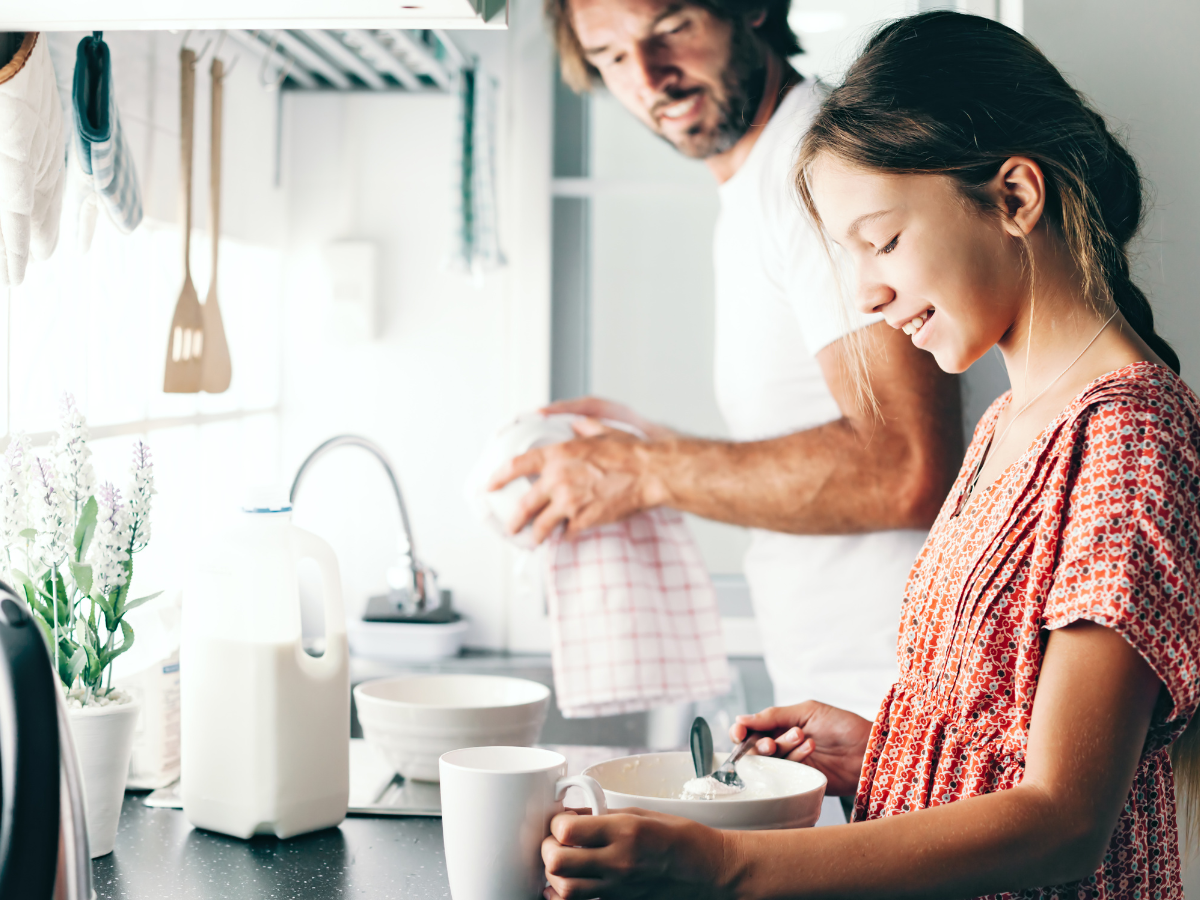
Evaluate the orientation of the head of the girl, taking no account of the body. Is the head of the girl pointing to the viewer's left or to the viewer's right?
to the viewer's left

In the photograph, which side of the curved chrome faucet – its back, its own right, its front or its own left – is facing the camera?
left

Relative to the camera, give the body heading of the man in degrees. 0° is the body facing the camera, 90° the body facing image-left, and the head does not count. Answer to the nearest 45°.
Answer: approximately 90°

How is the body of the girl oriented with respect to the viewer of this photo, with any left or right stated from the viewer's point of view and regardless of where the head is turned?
facing to the left of the viewer

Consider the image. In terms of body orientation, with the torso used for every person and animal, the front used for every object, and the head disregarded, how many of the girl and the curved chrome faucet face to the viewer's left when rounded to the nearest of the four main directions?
2

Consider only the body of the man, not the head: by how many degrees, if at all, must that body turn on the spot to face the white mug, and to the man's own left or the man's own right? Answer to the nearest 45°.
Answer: approximately 90° to the man's own left
